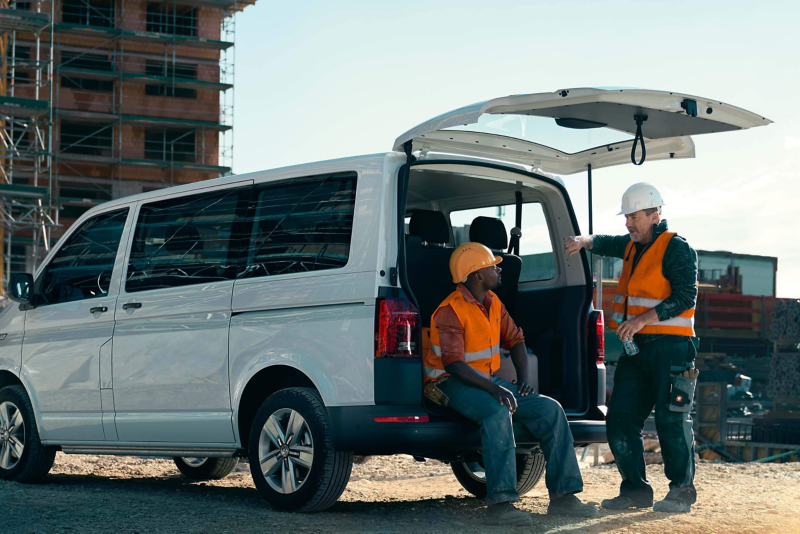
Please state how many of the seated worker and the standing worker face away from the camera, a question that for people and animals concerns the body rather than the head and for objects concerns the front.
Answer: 0

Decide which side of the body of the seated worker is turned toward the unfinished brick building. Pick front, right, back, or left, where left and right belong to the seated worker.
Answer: back

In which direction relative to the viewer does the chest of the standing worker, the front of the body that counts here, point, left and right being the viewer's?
facing the viewer and to the left of the viewer

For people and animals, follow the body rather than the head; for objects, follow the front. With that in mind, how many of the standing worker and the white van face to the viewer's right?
0

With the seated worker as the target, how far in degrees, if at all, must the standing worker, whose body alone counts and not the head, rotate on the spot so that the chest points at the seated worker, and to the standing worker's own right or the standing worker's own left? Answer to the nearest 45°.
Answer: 0° — they already face them

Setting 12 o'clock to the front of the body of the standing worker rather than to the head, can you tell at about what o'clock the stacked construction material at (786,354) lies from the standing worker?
The stacked construction material is roughly at 5 o'clock from the standing worker.

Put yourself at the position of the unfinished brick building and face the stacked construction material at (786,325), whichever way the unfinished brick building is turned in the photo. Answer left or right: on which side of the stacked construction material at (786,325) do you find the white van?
right

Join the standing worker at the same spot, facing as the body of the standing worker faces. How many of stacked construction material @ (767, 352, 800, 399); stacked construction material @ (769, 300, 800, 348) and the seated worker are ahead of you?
1

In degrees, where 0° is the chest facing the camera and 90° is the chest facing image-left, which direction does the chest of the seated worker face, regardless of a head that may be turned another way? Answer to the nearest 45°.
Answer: approximately 315°

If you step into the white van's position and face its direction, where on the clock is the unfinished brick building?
The unfinished brick building is roughly at 1 o'clock from the white van.

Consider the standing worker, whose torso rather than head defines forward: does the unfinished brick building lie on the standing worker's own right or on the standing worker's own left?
on the standing worker's own right

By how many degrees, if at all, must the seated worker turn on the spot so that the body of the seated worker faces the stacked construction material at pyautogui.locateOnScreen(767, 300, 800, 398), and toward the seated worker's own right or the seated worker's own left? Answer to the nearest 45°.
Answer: approximately 135° to the seated worker's own left

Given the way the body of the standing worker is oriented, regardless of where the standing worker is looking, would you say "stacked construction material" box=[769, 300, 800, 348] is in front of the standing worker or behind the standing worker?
behind

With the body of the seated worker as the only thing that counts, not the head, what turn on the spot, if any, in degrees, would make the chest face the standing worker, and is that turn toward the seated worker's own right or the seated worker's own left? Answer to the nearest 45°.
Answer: approximately 90° to the seated worker's own left

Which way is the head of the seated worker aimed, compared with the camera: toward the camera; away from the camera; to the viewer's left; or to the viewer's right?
to the viewer's right
